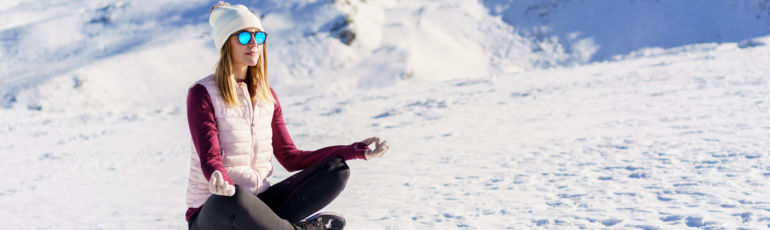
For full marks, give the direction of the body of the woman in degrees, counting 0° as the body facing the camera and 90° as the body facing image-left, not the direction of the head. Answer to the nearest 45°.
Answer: approximately 315°
